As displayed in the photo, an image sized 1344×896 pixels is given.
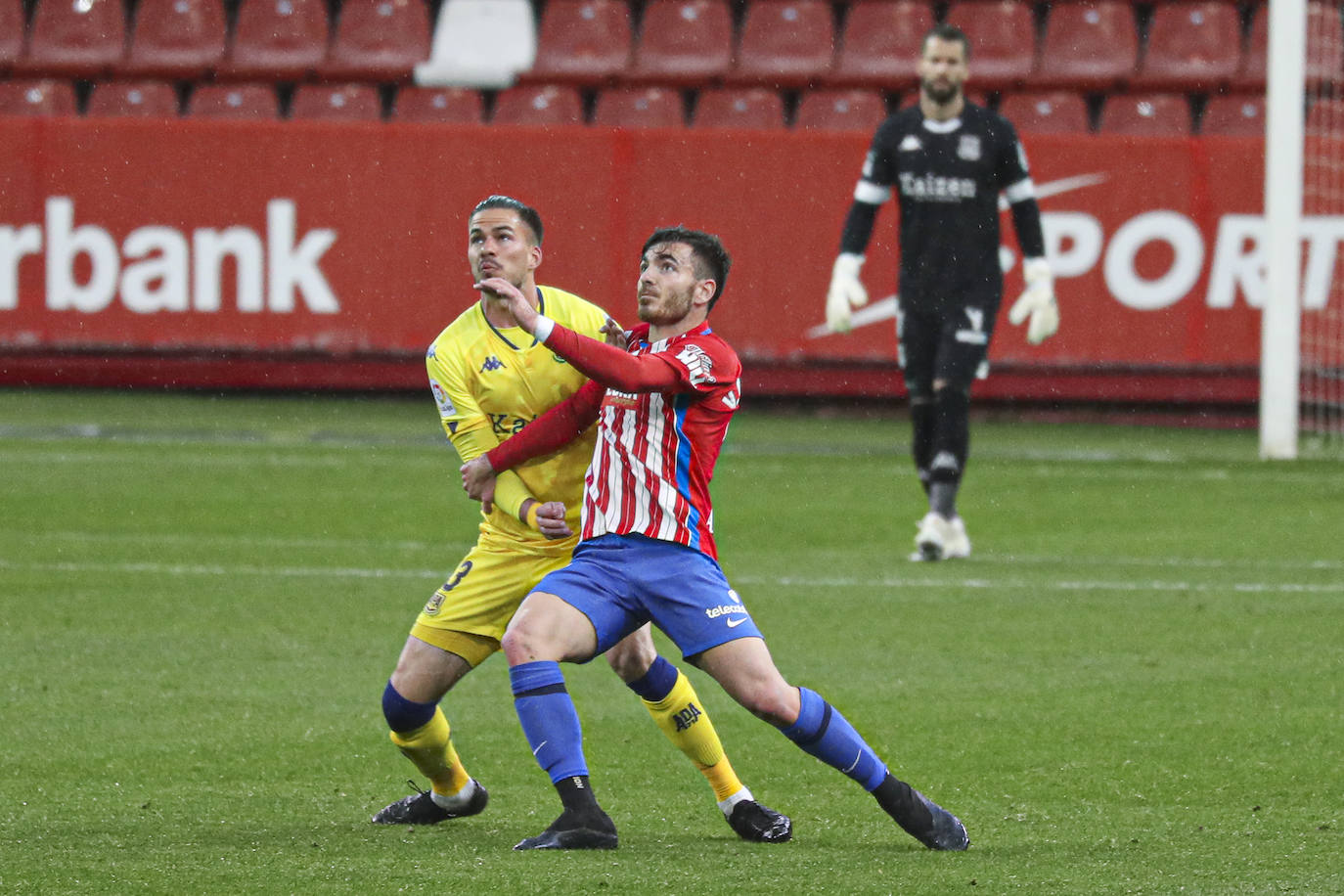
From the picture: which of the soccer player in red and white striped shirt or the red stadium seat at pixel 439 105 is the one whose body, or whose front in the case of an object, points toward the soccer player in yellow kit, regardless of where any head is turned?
the red stadium seat

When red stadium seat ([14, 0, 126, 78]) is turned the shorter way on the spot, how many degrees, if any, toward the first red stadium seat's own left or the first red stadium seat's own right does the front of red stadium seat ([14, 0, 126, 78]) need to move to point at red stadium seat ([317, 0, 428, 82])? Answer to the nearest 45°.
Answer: approximately 90° to the first red stadium seat's own left

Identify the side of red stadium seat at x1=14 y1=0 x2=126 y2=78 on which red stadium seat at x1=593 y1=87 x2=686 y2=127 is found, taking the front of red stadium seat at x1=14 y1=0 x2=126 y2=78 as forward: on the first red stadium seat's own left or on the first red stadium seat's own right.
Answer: on the first red stadium seat's own left

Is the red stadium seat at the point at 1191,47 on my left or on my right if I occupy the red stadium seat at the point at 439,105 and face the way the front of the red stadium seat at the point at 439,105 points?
on my left

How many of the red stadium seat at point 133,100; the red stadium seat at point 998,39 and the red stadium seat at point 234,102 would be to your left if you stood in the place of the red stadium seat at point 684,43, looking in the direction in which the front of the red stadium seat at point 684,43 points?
1

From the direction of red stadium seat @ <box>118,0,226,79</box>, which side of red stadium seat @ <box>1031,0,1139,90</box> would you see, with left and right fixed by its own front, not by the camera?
right

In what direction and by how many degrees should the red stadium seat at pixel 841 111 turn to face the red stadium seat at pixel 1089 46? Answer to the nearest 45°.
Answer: approximately 135° to its left

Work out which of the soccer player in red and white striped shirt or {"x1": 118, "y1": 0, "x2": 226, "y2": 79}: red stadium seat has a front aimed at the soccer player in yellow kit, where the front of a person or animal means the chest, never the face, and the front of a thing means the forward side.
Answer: the red stadium seat

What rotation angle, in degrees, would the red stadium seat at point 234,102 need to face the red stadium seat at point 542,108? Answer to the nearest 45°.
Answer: approximately 90° to its left

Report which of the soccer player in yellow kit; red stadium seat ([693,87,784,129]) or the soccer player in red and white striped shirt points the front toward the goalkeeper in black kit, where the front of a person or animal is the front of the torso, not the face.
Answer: the red stadium seat

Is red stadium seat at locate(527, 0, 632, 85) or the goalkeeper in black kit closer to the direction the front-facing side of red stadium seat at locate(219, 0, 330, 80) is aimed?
the goalkeeper in black kit
